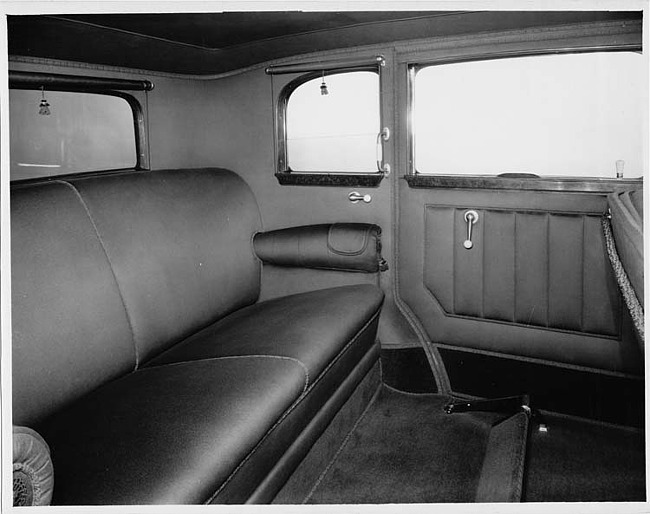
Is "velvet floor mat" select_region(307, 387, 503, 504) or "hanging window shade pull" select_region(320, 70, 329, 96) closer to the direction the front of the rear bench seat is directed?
the velvet floor mat

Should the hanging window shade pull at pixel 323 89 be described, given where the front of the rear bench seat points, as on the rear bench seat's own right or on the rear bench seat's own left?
on the rear bench seat's own left

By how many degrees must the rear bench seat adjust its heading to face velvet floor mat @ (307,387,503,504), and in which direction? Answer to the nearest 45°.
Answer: approximately 45° to its left

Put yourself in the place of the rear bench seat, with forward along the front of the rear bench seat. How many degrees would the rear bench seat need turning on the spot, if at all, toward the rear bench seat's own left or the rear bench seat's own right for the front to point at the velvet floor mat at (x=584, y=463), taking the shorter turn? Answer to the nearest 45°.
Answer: approximately 45° to the rear bench seat's own left

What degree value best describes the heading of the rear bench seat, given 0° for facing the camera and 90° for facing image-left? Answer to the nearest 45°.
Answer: approximately 315°
